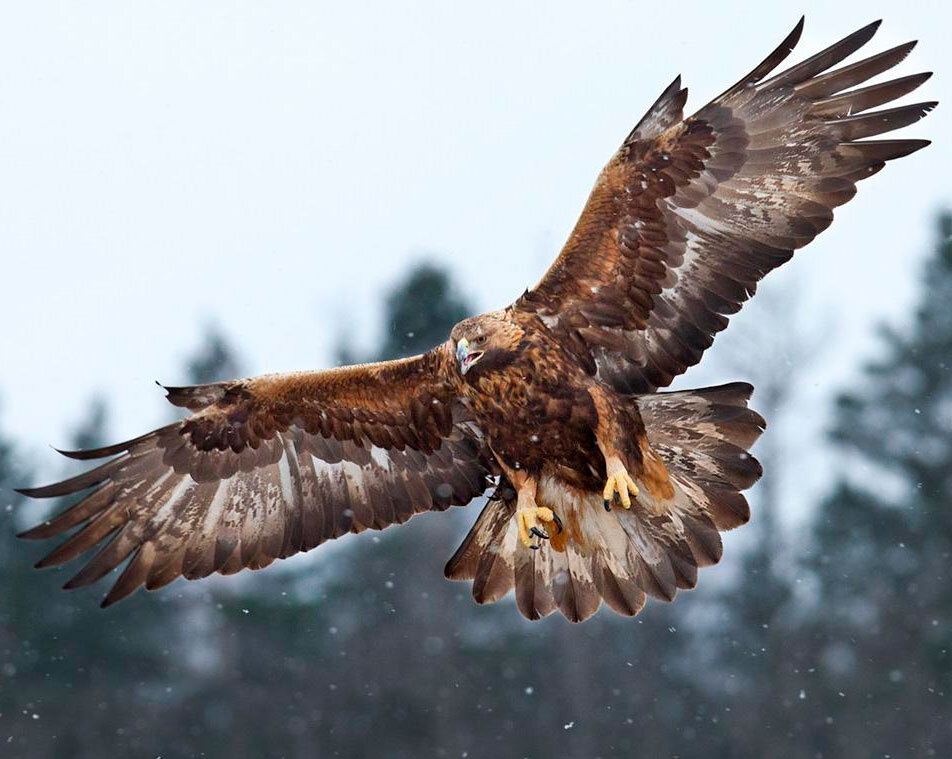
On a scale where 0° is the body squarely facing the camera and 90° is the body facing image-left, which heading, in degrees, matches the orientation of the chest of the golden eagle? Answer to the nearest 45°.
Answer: approximately 45°
